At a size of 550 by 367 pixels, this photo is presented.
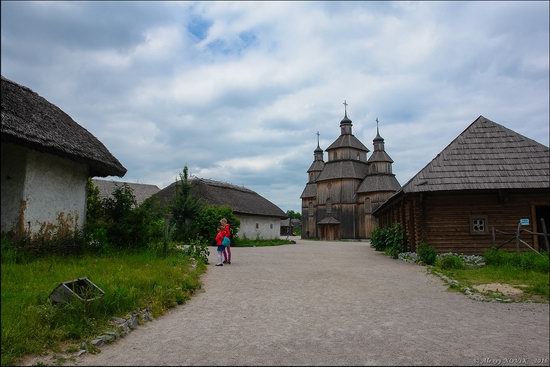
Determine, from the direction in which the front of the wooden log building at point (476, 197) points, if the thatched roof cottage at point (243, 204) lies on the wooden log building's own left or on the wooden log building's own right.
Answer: on the wooden log building's own right

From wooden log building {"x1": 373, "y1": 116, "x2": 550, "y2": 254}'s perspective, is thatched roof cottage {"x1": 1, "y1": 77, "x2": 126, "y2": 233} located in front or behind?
in front

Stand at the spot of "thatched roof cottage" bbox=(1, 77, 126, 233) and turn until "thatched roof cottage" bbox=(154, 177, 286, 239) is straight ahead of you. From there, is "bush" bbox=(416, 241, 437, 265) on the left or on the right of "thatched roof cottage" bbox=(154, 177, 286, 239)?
right

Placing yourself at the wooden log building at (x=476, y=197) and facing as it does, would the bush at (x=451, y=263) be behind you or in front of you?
in front

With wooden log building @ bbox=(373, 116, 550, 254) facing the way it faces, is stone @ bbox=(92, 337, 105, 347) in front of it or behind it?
in front

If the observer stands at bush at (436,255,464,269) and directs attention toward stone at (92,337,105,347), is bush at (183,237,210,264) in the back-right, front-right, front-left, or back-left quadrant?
front-right

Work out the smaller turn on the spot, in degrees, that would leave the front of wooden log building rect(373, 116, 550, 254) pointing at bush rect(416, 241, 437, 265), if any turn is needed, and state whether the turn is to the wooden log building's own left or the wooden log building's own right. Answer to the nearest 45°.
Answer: approximately 45° to the wooden log building's own right

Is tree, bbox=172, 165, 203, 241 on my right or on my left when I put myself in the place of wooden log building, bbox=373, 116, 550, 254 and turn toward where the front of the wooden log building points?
on my right

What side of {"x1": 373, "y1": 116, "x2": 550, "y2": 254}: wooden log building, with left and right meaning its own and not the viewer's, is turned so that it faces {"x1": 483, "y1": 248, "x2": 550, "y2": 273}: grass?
front
